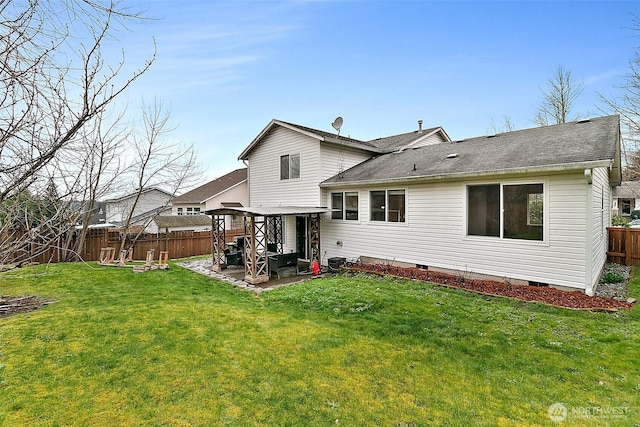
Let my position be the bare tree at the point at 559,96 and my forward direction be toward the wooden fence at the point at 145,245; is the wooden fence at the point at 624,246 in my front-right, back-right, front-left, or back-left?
front-left

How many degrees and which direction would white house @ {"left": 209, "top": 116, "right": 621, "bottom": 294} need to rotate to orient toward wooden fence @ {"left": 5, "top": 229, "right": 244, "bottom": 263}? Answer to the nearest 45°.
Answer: approximately 135° to its left

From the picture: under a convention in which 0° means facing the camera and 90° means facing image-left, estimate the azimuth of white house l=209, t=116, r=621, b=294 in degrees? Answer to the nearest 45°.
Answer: approximately 225°

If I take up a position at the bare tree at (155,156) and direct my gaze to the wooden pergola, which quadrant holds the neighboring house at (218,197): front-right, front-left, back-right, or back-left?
back-left

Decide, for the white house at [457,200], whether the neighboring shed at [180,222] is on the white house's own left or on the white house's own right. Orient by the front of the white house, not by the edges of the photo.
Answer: on the white house's own left

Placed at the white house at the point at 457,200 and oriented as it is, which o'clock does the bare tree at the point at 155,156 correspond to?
The bare tree is roughly at 8 o'clock from the white house.

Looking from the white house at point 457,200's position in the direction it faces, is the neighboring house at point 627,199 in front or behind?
in front

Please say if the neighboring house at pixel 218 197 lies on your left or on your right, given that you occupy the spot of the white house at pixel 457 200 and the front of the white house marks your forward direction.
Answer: on your left

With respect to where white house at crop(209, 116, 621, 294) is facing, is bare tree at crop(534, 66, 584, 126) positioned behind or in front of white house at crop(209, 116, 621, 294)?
in front
